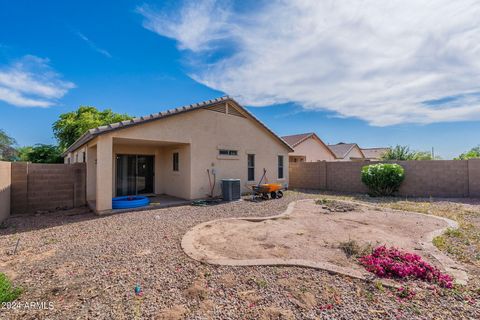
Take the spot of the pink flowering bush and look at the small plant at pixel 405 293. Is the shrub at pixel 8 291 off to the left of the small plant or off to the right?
right

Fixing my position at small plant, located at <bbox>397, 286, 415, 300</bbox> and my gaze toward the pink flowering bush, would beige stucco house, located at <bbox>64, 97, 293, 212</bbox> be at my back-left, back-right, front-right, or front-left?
front-left

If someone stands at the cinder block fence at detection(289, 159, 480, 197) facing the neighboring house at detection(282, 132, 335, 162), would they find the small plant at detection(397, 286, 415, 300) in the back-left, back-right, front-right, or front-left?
back-left

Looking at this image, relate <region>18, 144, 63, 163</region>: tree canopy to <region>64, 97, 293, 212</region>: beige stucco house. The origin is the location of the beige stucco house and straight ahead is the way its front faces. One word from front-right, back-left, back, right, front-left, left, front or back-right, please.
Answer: front

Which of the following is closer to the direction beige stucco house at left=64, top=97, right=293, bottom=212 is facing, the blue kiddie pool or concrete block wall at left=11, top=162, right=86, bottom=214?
the concrete block wall

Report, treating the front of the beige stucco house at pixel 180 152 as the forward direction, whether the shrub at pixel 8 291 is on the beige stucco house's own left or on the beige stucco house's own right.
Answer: on the beige stucco house's own left

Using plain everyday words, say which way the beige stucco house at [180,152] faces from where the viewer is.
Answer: facing away from the viewer and to the left of the viewer

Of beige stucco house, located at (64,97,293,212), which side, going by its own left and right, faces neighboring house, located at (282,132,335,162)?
right

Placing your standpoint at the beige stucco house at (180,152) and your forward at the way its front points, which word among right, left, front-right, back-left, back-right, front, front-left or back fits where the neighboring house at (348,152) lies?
right

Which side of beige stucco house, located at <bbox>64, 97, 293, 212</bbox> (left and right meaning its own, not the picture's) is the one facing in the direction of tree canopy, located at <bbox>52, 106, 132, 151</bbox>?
front

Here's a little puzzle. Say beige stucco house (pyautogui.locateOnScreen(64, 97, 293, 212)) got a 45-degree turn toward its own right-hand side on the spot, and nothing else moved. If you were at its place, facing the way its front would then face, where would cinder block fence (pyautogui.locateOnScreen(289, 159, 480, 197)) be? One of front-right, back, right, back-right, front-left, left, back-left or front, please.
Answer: right
